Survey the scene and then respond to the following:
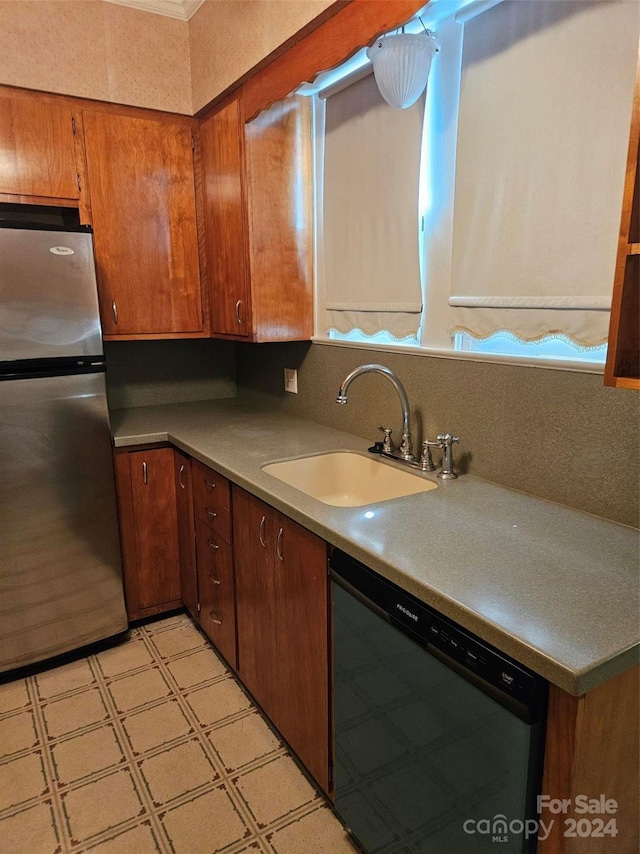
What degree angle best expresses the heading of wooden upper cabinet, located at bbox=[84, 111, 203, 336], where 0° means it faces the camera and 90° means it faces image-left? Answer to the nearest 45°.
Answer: approximately 0°

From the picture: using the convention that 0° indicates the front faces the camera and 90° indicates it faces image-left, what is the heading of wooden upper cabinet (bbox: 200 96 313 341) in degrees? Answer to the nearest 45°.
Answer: approximately 45°

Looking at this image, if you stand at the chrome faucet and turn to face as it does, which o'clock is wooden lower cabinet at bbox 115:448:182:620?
The wooden lower cabinet is roughly at 2 o'clock from the chrome faucet.

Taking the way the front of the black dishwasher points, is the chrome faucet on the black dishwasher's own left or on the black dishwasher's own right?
on the black dishwasher's own right

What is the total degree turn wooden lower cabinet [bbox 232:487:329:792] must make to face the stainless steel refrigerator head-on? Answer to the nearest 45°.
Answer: approximately 90° to its right

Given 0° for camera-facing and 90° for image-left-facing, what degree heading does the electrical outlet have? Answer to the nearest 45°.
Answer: approximately 45°

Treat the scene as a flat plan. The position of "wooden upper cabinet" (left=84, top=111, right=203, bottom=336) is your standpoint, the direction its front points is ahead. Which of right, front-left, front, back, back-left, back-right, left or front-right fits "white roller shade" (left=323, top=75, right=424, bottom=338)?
front-left

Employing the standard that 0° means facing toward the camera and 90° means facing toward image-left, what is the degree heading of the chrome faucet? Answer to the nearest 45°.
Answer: approximately 45°
